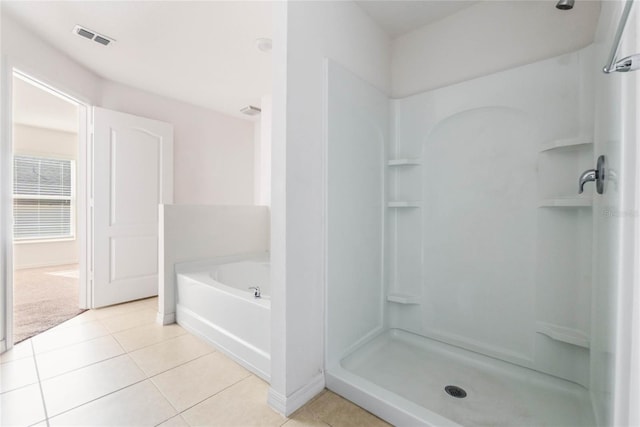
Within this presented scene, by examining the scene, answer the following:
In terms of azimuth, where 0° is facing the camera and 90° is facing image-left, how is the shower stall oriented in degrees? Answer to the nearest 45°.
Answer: approximately 45°

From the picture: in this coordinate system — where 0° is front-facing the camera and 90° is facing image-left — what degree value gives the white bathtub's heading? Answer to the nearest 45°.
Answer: approximately 45°

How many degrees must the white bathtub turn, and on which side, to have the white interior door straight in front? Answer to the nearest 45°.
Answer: approximately 90° to its right

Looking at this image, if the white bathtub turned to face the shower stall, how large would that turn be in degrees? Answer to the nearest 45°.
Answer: approximately 90° to its left
